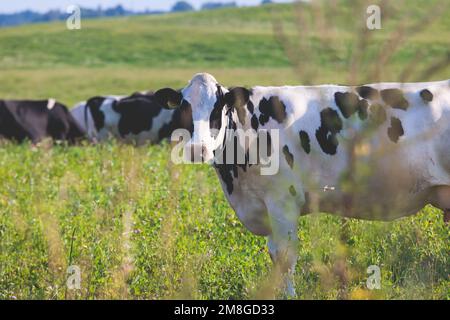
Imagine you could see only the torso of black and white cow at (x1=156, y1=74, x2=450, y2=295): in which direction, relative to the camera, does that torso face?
to the viewer's left

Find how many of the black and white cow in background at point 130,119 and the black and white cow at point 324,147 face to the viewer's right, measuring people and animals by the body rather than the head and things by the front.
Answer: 1

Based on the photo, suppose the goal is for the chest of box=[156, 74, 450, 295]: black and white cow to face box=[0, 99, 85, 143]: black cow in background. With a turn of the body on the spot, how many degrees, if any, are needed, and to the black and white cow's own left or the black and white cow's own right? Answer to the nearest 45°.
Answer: approximately 45° to the black and white cow's own right

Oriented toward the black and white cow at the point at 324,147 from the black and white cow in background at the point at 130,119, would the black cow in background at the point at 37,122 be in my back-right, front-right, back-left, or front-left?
back-right
